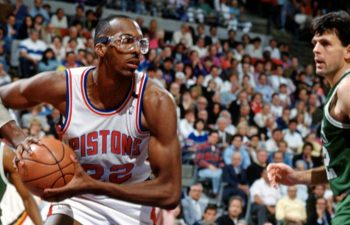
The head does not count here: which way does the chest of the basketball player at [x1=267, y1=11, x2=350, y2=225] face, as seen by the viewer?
to the viewer's left

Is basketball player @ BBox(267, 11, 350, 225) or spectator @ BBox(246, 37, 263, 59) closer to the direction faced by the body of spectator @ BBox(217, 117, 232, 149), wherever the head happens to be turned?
the basketball player

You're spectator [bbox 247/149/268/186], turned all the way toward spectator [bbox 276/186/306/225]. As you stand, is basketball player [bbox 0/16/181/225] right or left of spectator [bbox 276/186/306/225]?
right

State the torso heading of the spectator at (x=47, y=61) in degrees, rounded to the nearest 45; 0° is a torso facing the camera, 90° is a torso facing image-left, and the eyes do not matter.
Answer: approximately 0°

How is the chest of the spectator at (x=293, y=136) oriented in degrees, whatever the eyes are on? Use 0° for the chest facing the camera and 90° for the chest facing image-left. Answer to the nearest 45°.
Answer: approximately 0°

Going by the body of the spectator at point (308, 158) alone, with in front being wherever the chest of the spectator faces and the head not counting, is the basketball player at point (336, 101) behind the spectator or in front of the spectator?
in front

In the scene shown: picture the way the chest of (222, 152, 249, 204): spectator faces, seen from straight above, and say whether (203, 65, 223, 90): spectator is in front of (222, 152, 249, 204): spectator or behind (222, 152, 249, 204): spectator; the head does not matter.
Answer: behind

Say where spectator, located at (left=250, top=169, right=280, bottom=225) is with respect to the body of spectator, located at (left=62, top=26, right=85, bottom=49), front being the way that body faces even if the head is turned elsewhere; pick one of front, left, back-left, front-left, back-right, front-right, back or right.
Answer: front-left
